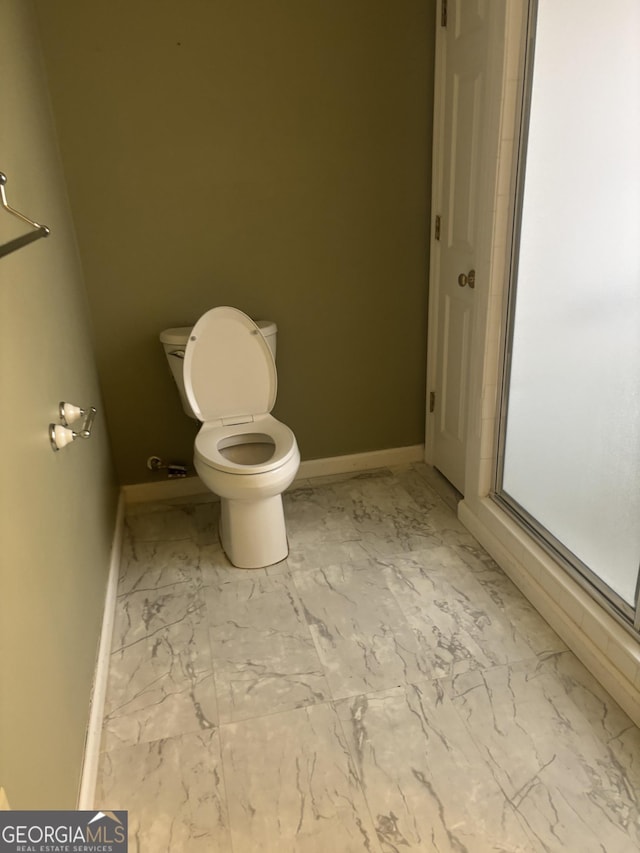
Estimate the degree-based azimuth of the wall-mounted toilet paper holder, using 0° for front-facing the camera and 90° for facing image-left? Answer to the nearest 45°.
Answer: approximately 270°

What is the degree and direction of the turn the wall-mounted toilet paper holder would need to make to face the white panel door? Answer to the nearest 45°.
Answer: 0° — it already faces it

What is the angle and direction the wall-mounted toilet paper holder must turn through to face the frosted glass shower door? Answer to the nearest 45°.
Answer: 0° — it already faces it
